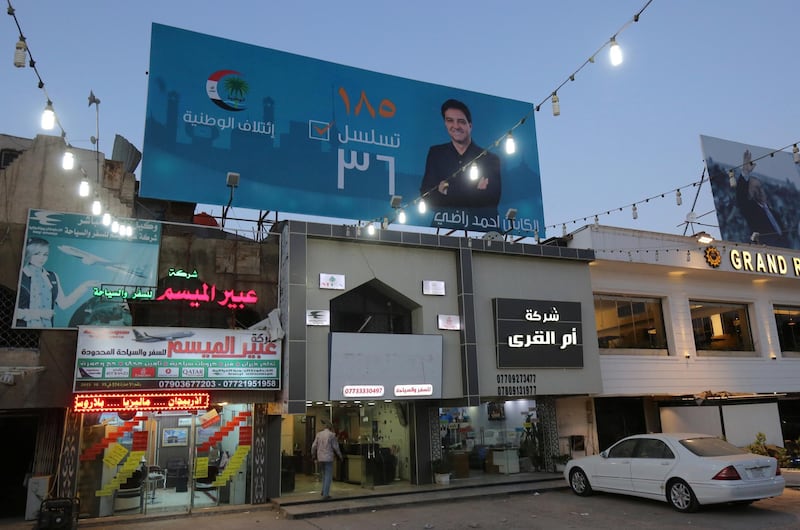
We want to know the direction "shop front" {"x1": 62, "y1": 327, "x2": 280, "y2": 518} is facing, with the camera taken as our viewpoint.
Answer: facing the viewer

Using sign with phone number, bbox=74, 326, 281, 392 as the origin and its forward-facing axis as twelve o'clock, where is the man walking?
The man walking is roughly at 9 o'clock from the sign with phone number.

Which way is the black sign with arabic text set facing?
toward the camera

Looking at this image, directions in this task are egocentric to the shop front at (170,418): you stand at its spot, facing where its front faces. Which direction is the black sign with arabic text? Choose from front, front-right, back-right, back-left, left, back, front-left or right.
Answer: left

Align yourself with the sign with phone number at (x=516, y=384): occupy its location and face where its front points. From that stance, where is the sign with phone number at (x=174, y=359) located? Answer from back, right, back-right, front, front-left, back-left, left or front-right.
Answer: front-right

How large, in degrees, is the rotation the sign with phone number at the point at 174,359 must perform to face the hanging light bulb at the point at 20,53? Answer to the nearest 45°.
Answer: approximately 45° to its right

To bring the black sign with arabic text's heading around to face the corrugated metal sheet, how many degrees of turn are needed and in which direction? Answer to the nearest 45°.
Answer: approximately 90° to its right
